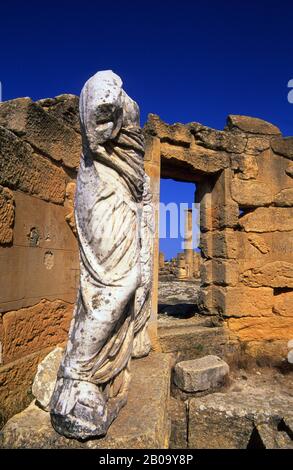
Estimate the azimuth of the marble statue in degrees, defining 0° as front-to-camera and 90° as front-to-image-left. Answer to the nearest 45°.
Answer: approximately 315°

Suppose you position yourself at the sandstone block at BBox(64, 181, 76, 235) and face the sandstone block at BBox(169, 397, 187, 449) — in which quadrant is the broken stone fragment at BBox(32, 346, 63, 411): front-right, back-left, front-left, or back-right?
front-right

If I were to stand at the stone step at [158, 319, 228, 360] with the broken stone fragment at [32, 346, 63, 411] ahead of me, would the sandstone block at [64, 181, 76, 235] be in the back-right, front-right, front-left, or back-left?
front-right

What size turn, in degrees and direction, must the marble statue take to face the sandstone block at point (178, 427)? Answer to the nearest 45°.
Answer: approximately 90° to its left

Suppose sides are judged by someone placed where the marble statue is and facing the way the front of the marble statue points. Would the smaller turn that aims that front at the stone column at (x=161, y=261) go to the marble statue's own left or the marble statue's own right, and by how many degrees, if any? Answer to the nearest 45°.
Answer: approximately 135° to the marble statue's own left

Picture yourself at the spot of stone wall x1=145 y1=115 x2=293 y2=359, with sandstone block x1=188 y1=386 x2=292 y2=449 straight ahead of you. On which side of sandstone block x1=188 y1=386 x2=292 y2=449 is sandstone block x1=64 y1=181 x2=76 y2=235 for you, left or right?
right

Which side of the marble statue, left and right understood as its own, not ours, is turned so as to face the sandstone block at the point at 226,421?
left

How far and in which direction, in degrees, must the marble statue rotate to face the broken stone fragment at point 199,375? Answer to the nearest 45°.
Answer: approximately 90° to its left

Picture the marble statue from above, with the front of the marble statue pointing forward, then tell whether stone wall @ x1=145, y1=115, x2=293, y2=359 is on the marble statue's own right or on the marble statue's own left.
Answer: on the marble statue's own left
